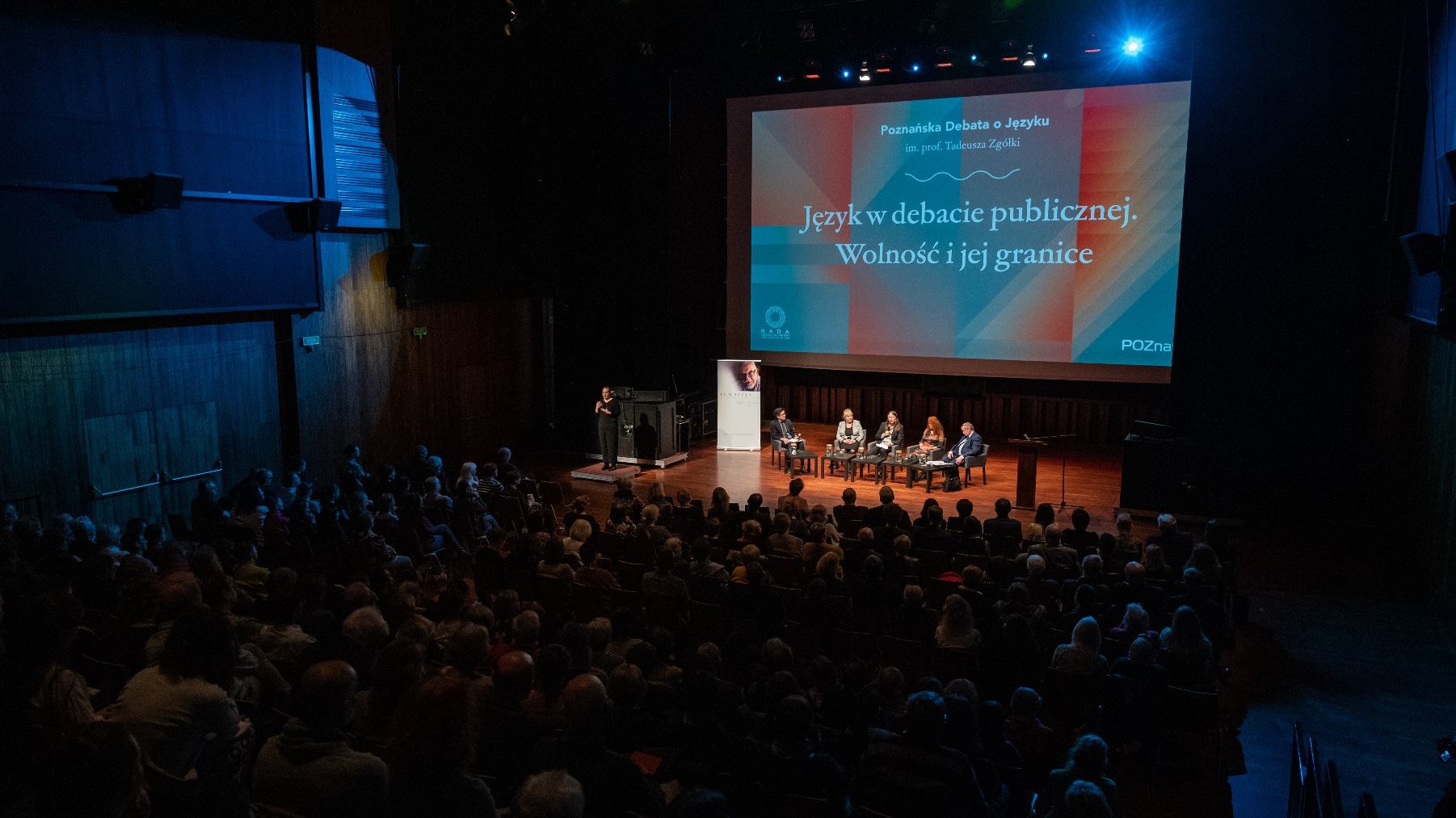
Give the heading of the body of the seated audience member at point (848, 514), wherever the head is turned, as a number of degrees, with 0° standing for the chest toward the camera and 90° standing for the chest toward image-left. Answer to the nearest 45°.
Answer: approximately 180°

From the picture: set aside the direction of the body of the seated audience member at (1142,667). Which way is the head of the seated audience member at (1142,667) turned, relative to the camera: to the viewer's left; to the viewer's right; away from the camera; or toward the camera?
away from the camera

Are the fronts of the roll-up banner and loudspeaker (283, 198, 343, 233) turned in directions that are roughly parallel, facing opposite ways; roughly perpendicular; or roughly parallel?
roughly perpendicular

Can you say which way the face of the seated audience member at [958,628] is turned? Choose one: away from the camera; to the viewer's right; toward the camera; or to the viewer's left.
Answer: away from the camera

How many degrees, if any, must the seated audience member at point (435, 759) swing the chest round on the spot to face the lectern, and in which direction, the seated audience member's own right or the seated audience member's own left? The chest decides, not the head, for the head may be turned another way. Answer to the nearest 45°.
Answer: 0° — they already face it

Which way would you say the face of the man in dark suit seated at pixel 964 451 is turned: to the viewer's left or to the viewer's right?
to the viewer's left

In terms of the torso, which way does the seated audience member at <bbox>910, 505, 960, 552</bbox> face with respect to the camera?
away from the camera

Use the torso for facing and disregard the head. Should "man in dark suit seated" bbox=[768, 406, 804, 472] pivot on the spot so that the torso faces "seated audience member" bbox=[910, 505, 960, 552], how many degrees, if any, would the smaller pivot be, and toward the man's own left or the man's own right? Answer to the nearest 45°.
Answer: approximately 45° to the man's own right

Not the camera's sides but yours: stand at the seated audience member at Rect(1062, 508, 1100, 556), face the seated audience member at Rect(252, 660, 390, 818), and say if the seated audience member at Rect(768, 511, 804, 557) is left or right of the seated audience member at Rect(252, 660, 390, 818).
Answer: right

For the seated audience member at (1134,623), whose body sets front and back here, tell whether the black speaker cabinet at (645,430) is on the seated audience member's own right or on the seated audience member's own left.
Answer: on the seated audience member's own left

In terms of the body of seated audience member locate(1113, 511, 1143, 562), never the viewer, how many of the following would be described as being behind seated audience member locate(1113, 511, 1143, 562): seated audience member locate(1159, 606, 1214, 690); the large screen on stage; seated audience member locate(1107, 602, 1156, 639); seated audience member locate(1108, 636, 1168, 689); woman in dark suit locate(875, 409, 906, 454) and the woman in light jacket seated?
3

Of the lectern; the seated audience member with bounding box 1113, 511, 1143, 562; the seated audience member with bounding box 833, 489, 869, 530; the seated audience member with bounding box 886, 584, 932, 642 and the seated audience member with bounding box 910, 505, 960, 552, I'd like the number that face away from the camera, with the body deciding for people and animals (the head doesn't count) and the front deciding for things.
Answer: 4

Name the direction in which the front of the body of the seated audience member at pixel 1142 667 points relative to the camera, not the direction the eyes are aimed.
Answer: away from the camera

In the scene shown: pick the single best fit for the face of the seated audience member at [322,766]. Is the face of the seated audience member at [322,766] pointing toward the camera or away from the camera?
away from the camera

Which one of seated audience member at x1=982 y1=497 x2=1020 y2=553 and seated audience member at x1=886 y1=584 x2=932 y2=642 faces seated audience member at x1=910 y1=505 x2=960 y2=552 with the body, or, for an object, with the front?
seated audience member at x1=886 y1=584 x2=932 y2=642

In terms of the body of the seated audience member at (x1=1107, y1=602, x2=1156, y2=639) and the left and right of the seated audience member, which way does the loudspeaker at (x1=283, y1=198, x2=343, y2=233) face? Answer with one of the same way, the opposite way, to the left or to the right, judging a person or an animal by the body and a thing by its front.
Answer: to the right

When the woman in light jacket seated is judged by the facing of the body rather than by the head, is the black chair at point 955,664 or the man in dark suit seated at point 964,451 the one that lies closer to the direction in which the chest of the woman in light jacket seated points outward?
the black chair

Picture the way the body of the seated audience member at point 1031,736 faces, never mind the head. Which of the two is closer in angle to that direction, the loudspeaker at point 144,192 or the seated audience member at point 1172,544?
the seated audience member
